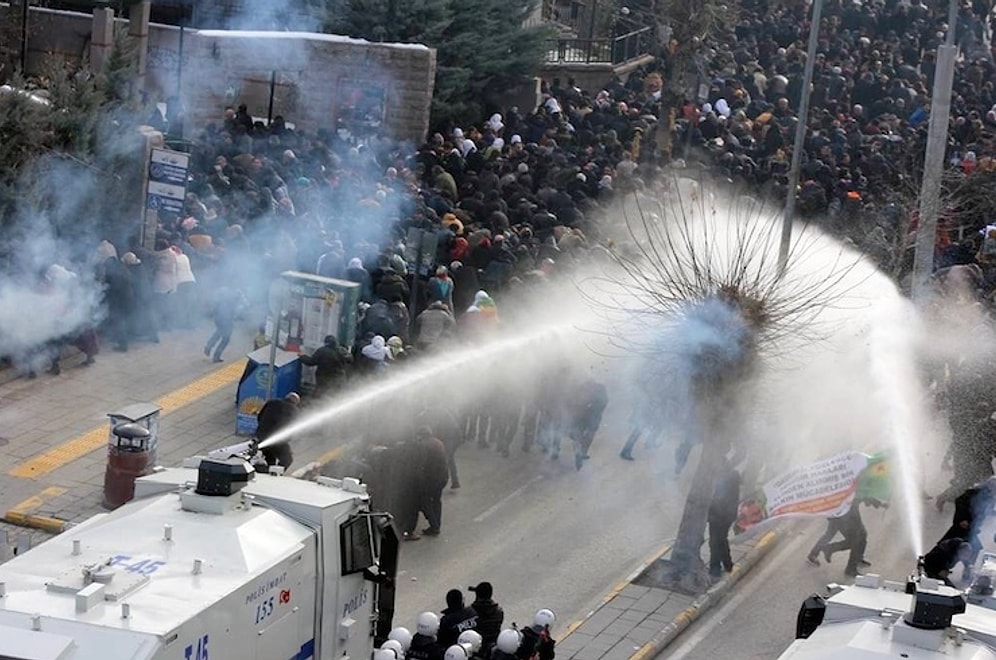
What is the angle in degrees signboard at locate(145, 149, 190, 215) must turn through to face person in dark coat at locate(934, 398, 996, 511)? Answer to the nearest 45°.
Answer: approximately 45° to its left

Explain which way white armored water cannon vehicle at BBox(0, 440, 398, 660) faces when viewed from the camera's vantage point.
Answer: facing away from the viewer and to the right of the viewer

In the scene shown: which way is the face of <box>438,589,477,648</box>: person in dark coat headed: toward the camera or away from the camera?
away from the camera

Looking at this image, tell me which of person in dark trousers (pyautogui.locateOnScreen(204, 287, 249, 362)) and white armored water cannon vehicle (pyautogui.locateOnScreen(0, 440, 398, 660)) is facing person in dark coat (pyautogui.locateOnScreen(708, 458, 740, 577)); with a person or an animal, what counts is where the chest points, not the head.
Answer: the white armored water cannon vehicle

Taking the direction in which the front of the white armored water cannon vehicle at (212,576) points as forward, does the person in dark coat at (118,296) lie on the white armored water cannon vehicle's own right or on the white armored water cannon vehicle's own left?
on the white armored water cannon vehicle's own left

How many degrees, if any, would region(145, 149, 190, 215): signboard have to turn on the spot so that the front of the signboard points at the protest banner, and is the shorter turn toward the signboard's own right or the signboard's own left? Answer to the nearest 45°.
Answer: approximately 45° to the signboard's own left

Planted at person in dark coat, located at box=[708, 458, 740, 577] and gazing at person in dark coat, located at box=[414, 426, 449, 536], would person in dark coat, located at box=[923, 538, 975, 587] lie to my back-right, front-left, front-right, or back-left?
back-left

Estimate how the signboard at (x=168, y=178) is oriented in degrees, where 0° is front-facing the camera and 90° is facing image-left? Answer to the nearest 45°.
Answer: approximately 0°

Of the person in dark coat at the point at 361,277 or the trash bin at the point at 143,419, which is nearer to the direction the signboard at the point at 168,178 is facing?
the trash bin

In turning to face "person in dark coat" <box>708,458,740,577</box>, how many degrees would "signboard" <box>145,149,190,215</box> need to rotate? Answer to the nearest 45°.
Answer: approximately 45° to its left

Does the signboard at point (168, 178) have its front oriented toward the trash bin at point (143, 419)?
yes
